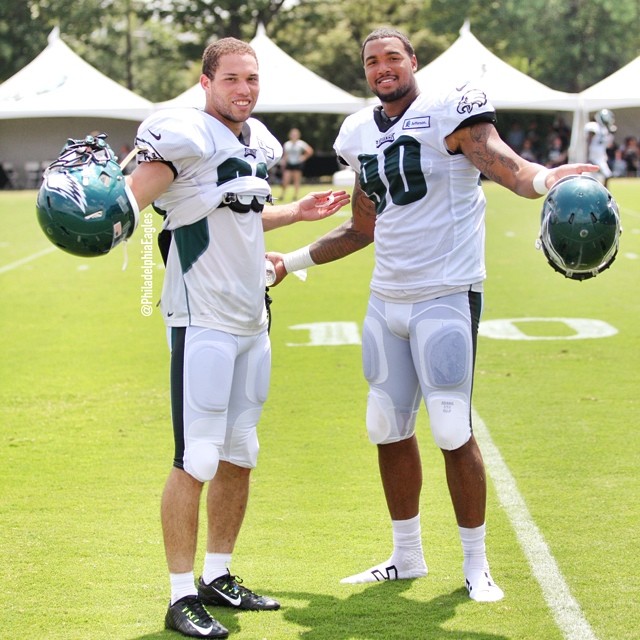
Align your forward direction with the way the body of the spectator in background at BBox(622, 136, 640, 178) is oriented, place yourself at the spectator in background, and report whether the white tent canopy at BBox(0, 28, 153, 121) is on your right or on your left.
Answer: on your right

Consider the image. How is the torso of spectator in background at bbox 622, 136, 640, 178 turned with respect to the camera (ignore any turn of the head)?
toward the camera

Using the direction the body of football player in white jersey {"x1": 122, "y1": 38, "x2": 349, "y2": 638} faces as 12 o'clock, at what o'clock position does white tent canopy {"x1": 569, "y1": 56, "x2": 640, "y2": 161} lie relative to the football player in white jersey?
The white tent canopy is roughly at 8 o'clock from the football player in white jersey.

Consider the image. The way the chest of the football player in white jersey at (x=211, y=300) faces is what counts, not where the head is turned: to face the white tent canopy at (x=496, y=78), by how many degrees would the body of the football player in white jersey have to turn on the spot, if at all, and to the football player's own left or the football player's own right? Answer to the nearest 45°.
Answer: approximately 135° to the football player's own left

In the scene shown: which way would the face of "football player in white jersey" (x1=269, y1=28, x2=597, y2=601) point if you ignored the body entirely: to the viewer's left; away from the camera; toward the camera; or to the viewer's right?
toward the camera

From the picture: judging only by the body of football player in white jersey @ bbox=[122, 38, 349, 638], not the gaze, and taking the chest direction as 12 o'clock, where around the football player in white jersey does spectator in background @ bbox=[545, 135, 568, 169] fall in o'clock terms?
The spectator in background is roughly at 8 o'clock from the football player in white jersey.

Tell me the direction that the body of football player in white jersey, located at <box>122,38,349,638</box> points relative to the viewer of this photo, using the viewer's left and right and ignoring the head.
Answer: facing the viewer and to the right of the viewer

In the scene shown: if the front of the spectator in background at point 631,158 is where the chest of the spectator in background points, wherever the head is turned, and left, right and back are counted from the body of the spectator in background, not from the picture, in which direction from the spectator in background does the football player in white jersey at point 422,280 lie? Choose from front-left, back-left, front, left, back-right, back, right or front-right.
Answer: front

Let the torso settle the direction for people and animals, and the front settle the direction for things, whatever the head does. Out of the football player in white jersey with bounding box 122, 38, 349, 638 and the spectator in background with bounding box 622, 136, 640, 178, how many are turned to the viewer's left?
0

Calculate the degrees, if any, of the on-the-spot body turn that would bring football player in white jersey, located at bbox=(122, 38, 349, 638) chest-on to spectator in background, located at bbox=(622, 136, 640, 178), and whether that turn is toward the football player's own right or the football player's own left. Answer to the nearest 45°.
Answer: approximately 135° to the football player's own left

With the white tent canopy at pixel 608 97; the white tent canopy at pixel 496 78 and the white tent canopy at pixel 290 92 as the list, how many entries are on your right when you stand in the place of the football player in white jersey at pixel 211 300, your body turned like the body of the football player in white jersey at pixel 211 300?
0

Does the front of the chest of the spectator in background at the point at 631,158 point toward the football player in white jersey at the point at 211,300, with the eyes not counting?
yes
